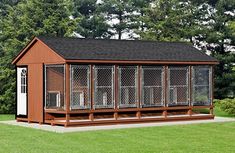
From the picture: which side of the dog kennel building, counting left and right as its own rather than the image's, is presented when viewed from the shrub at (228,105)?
left

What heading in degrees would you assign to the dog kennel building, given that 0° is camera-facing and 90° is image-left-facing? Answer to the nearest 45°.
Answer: approximately 315°

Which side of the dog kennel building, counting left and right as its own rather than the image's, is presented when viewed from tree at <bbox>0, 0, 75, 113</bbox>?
back

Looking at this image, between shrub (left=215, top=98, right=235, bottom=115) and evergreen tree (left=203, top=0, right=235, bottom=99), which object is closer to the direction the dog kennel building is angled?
the shrub

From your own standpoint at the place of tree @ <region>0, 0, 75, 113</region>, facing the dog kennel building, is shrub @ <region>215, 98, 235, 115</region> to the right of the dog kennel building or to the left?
left
